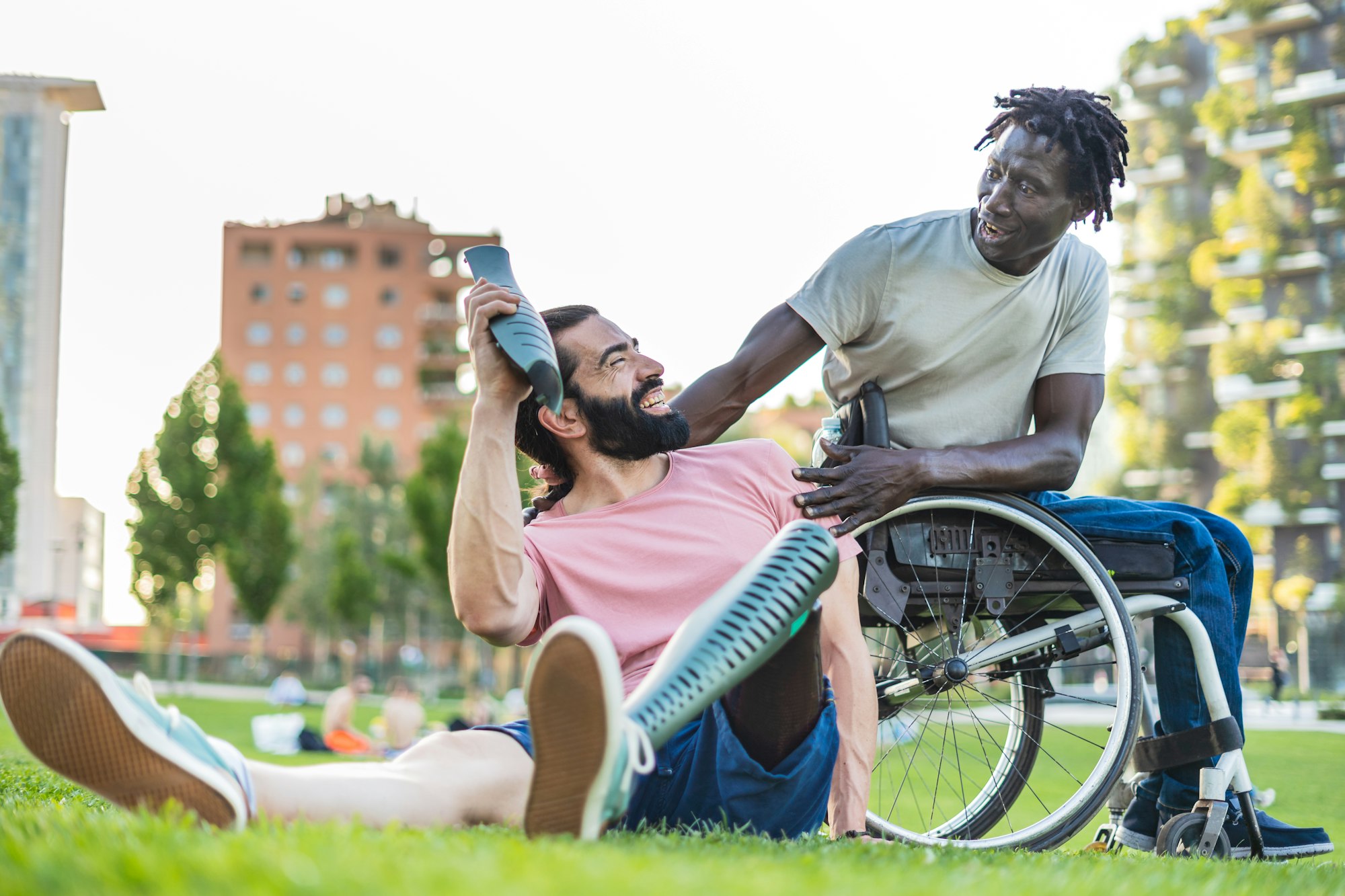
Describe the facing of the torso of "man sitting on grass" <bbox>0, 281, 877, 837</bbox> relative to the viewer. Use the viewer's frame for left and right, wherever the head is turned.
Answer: facing the viewer and to the left of the viewer

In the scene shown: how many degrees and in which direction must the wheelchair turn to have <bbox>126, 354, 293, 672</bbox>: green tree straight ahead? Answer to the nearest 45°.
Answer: approximately 135° to its left

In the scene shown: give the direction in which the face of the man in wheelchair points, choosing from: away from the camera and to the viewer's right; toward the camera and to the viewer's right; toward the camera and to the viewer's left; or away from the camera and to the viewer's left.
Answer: toward the camera and to the viewer's left

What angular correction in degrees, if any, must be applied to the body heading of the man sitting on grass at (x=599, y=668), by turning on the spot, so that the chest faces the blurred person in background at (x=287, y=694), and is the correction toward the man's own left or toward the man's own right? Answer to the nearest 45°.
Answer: approximately 135° to the man's own right

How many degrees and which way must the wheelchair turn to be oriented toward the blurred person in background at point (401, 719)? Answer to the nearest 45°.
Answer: approximately 135° to its left

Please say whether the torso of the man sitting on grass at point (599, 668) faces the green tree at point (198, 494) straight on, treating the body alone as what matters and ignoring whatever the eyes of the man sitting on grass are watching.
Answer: no

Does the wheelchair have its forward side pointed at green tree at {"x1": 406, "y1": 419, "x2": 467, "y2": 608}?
no

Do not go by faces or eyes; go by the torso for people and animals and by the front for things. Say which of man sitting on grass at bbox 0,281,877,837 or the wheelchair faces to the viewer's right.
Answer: the wheelchair

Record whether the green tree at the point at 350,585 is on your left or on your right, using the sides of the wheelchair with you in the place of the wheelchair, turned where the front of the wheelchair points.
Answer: on your left

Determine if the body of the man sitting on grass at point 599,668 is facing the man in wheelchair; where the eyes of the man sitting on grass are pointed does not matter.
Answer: no

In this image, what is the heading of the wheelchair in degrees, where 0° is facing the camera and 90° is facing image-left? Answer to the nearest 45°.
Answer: approximately 270°

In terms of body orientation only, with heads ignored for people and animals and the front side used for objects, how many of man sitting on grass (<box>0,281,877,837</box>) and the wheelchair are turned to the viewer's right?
1

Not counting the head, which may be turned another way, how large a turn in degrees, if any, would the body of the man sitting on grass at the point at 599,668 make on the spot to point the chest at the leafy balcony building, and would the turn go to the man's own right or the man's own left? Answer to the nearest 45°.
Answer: approximately 180°

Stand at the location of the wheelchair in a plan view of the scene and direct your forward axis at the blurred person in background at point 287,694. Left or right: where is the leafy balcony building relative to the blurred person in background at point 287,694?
right
